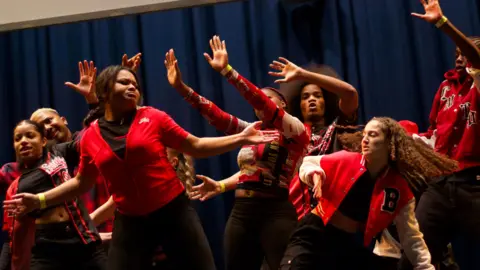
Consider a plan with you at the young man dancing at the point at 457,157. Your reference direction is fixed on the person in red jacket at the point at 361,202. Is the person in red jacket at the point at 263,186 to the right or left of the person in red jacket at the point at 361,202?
right

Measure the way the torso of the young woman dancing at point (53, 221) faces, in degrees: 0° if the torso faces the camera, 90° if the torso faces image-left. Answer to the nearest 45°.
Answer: approximately 0°

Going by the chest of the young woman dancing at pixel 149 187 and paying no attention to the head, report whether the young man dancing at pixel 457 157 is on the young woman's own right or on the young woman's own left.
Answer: on the young woman's own left

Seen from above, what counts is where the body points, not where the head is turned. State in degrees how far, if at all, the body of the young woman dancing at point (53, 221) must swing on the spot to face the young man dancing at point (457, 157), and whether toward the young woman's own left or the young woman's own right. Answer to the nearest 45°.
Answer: approximately 90° to the young woman's own left

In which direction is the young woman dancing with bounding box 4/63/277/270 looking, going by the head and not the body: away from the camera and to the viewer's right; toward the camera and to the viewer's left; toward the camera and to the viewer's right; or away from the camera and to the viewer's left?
toward the camera and to the viewer's right

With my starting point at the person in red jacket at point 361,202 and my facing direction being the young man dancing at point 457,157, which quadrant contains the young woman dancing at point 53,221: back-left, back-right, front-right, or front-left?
back-left

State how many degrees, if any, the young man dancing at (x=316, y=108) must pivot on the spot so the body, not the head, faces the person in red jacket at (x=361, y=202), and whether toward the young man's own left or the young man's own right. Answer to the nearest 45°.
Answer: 0° — they already face them

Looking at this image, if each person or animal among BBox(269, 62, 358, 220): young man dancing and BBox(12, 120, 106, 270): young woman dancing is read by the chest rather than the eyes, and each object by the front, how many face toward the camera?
2

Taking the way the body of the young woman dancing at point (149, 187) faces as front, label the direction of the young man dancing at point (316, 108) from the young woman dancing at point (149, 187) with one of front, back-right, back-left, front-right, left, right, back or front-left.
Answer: back-left
